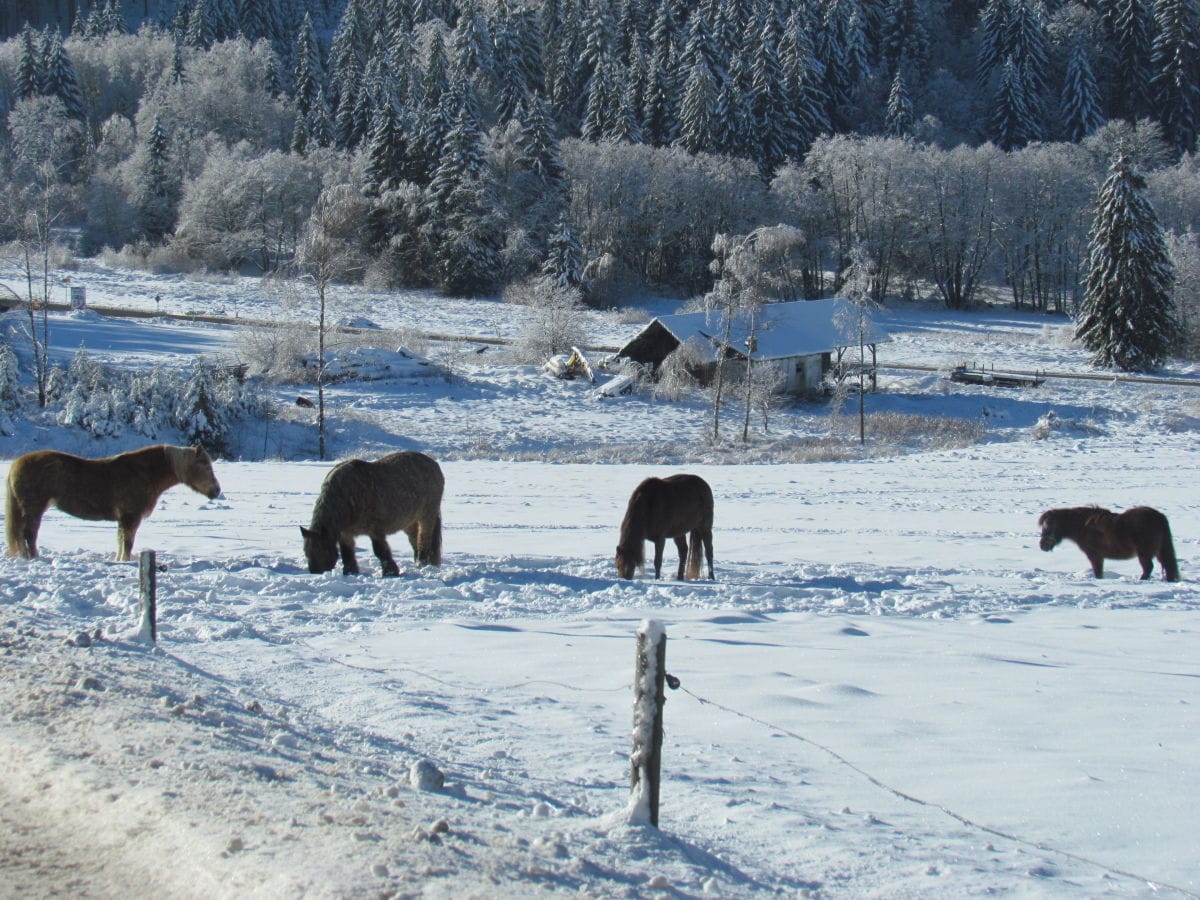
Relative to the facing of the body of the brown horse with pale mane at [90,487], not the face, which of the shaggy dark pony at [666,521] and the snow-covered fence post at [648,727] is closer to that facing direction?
the shaggy dark pony

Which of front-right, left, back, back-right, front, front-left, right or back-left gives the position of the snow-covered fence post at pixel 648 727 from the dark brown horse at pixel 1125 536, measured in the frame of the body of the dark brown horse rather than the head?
left

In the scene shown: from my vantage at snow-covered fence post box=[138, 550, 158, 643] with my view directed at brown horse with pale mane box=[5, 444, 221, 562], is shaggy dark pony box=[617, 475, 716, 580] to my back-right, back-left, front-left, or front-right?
front-right

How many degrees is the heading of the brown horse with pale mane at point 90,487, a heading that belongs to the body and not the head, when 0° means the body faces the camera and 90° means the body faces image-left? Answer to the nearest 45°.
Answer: approximately 270°

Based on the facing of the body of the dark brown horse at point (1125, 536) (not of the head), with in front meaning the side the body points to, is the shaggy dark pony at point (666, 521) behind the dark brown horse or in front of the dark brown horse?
in front

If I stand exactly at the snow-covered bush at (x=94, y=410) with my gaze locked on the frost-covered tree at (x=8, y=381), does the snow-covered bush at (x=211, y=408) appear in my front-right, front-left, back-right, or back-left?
back-right

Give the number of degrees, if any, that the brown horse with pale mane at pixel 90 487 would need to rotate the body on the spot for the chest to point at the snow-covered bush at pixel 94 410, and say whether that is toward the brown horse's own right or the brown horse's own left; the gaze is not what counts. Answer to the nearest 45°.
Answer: approximately 90° to the brown horse's own left

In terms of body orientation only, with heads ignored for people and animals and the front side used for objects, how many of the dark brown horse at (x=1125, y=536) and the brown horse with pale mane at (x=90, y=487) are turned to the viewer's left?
1

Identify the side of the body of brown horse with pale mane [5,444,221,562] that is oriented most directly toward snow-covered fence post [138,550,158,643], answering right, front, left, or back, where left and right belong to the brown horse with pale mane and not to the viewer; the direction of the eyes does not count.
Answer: right

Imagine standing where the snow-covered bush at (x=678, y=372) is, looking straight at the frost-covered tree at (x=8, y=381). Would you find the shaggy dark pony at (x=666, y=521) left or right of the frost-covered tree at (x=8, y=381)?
left

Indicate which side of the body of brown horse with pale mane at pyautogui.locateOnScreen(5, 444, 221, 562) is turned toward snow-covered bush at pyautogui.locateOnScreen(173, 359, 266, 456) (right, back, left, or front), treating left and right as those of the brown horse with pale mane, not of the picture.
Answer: left

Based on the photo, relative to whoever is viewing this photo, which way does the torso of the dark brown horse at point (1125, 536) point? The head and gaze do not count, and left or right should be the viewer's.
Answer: facing to the left of the viewer
